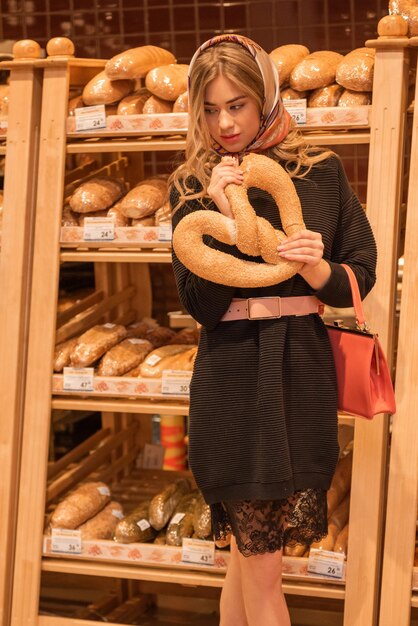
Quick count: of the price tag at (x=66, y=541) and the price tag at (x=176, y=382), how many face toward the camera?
2

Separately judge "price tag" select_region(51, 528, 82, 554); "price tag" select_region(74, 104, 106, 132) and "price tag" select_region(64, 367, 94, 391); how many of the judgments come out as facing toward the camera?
3

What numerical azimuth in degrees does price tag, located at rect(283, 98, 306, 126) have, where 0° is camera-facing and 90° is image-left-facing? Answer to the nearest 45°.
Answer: approximately 0°

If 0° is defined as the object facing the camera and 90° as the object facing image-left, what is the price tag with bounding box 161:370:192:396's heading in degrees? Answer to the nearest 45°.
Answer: approximately 0°

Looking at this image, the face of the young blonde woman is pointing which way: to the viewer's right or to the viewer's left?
to the viewer's left
